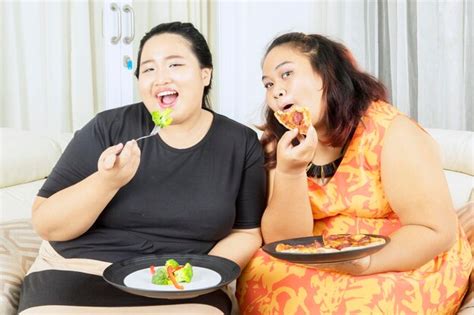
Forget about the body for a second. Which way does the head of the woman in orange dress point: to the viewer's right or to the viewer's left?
to the viewer's left

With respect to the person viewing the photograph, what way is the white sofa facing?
facing the viewer

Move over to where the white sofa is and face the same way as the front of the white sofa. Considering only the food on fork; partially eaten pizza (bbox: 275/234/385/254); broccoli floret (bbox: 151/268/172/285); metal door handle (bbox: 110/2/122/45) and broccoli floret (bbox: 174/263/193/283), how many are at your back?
1

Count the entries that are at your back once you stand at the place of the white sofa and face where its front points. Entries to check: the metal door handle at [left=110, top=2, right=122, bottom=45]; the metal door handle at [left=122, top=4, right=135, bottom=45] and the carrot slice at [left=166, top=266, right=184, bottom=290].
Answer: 2

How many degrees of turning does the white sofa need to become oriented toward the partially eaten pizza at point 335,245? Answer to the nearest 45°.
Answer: approximately 45° to its left

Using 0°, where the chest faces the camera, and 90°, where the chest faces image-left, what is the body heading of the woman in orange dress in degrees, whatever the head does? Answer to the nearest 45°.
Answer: approximately 45°

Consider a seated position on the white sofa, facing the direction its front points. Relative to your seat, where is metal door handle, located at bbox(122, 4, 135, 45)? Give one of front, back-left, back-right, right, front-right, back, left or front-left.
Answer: back

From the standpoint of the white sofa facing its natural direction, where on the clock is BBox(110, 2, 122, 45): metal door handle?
The metal door handle is roughly at 6 o'clock from the white sofa.
